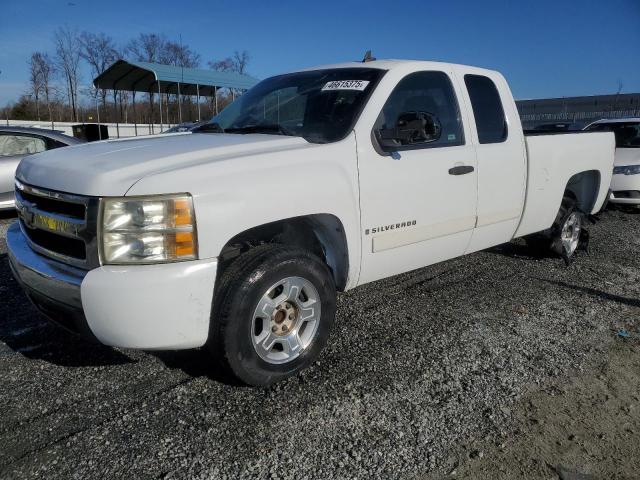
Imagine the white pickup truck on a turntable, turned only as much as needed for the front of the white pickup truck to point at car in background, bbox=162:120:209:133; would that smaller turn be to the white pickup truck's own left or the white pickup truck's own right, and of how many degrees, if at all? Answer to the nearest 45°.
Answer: approximately 135° to the white pickup truck's own right

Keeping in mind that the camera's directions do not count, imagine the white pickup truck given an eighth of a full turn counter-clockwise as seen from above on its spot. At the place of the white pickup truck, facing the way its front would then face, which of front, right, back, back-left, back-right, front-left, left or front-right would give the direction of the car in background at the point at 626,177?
back-left

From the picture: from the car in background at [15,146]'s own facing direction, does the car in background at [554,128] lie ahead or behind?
behind

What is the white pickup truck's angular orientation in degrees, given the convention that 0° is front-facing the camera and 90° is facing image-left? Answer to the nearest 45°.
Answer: approximately 45°

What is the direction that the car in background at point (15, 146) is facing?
to the viewer's left

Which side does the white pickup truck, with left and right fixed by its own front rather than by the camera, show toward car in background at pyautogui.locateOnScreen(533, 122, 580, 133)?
back

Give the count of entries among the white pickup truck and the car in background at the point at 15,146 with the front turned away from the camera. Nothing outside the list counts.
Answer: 0

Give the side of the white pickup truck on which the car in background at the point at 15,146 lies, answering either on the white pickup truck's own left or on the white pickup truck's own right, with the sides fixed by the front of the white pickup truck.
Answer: on the white pickup truck's own right

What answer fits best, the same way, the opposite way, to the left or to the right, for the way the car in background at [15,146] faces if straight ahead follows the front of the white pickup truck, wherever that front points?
the same way
